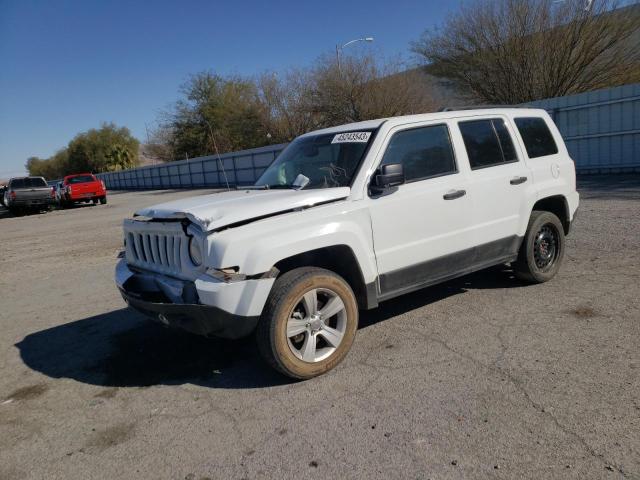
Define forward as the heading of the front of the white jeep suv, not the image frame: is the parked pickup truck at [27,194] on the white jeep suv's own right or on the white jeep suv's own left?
on the white jeep suv's own right

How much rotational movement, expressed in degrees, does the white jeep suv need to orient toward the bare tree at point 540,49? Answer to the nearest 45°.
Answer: approximately 180°

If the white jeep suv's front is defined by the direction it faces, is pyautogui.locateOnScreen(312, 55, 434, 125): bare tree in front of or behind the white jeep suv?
behind

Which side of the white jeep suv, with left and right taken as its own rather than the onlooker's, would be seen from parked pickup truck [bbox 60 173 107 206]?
right

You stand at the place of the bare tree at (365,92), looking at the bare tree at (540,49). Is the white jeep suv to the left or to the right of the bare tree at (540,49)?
right

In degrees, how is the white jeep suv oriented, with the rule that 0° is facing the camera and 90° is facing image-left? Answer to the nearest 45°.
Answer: approximately 45°
